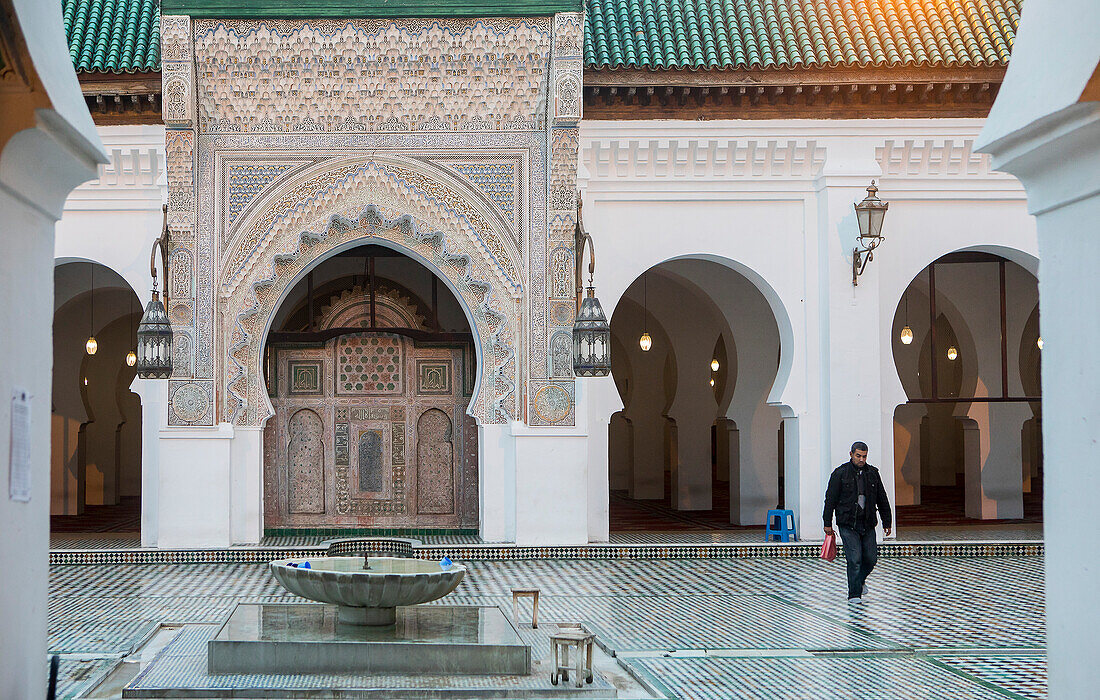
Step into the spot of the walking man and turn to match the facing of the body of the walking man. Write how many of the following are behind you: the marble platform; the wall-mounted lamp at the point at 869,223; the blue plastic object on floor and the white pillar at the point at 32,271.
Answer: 2

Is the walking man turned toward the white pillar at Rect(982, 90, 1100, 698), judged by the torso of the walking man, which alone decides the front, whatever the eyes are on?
yes

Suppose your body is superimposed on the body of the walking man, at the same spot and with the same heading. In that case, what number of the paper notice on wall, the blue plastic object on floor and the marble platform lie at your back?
1

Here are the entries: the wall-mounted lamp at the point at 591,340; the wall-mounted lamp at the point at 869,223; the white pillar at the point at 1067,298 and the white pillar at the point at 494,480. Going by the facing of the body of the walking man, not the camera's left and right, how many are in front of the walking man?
1

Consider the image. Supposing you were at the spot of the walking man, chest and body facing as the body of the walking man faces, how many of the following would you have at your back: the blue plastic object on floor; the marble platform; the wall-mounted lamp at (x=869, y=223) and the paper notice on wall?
2

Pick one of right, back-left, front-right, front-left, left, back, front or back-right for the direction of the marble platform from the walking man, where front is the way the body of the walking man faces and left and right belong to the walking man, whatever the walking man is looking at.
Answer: front-right

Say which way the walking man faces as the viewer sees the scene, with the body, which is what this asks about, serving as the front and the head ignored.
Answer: toward the camera

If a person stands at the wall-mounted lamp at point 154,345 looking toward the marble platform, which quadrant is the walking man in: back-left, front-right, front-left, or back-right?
front-left

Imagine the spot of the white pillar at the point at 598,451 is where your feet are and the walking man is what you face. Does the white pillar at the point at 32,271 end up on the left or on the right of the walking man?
right

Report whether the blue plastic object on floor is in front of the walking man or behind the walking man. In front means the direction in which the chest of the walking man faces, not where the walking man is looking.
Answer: behind

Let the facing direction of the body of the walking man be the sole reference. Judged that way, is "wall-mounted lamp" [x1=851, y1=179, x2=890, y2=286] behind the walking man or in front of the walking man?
behind

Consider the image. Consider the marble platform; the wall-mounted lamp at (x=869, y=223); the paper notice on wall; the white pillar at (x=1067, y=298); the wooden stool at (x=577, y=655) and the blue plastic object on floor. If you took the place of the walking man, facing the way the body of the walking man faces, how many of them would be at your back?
2

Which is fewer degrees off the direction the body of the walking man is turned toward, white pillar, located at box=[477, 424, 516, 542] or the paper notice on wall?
the paper notice on wall

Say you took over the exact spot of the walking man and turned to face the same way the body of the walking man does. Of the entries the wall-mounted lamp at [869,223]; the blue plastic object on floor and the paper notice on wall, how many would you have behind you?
2

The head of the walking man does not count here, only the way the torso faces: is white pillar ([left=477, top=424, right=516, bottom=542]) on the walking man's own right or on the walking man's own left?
on the walking man's own right
